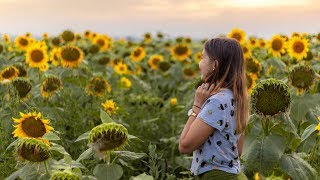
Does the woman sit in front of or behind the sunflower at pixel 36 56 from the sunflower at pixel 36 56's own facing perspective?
in front

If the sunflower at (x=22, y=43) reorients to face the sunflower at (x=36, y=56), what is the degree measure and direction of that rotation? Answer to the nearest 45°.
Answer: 0° — it already faces it

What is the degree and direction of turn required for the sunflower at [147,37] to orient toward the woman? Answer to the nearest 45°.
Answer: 0° — it already faces them

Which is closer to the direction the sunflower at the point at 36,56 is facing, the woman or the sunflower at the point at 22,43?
the woman

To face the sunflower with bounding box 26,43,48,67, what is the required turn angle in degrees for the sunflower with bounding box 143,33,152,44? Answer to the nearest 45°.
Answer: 0° — it already faces it

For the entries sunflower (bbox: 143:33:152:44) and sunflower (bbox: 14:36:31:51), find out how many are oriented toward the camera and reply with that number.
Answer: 2

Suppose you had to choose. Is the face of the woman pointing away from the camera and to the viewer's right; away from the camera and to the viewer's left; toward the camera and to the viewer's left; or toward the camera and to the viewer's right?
away from the camera and to the viewer's left
